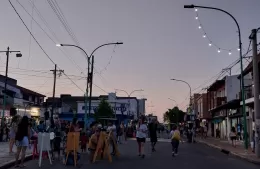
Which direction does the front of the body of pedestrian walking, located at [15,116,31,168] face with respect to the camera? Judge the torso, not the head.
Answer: away from the camera
